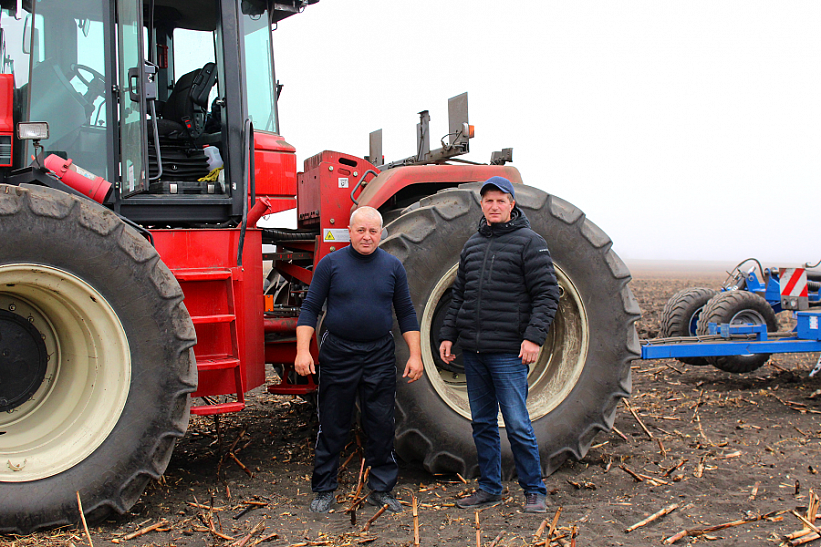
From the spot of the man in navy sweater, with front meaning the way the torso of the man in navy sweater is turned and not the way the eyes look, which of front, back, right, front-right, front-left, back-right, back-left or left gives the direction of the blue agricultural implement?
back-left

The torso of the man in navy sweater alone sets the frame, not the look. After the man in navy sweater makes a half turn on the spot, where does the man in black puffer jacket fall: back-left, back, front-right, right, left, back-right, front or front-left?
right

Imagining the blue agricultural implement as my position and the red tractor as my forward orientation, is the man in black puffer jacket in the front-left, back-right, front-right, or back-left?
front-left

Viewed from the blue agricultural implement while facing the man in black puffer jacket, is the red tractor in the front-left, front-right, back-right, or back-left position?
front-right

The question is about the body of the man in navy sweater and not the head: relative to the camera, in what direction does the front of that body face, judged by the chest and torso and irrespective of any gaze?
toward the camera
